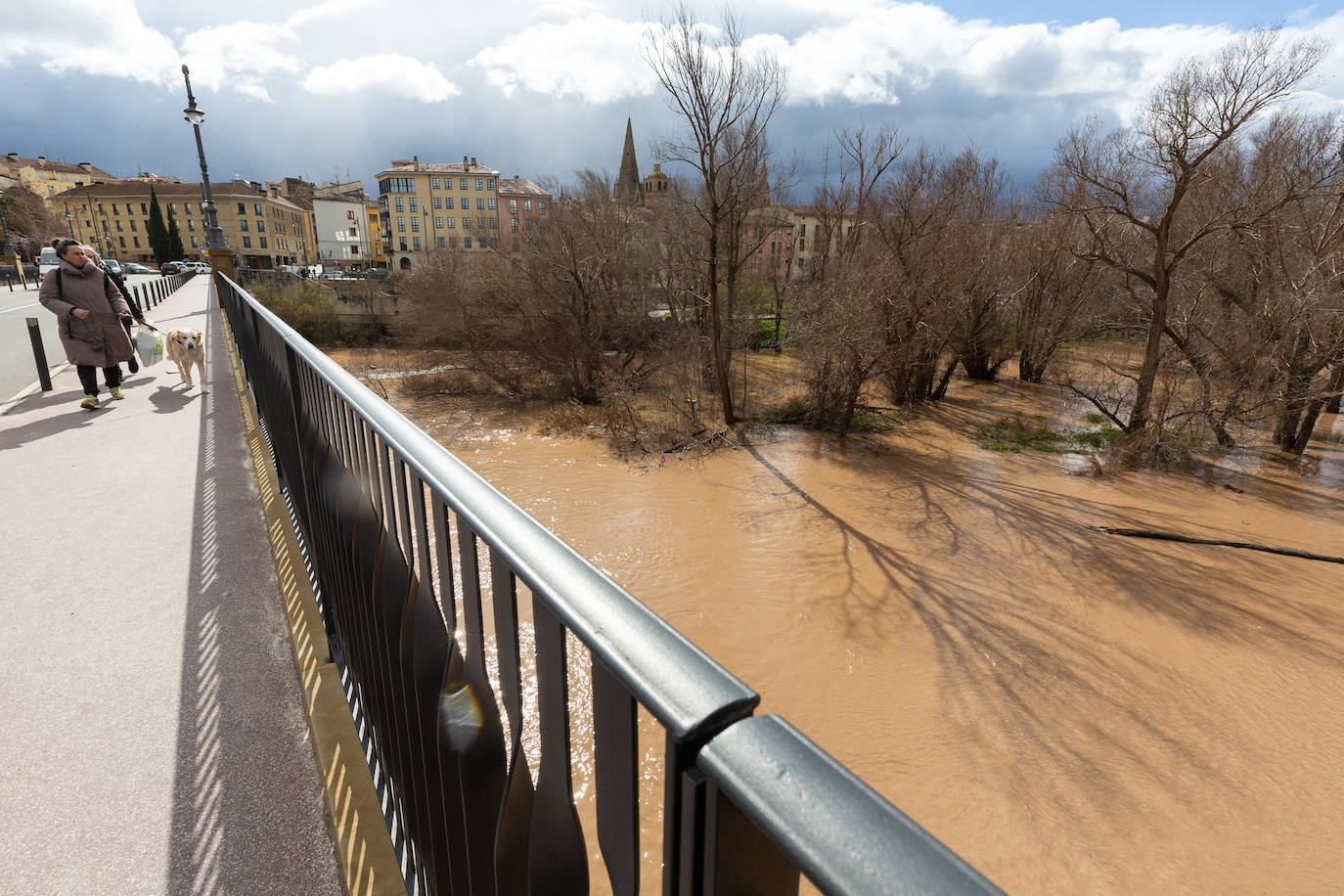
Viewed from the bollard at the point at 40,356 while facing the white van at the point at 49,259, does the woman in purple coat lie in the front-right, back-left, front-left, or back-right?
back-right

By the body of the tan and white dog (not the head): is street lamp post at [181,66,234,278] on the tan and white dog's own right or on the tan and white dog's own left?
on the tan and white dog's own left

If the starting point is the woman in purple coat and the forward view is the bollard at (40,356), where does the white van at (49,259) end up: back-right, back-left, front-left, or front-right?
front-right

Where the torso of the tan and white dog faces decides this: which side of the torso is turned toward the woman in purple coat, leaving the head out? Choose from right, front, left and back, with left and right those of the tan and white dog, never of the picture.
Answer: right

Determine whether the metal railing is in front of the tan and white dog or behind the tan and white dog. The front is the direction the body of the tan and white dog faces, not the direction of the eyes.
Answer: in front

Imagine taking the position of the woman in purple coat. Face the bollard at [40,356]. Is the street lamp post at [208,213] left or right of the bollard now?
right

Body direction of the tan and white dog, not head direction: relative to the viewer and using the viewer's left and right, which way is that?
facing the viewer and to the right of the viewer
